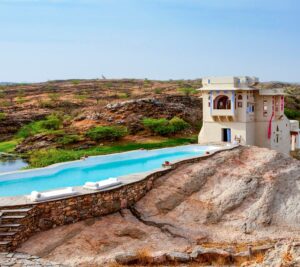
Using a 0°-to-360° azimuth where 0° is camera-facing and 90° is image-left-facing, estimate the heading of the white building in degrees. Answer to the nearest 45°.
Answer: approximately 0°

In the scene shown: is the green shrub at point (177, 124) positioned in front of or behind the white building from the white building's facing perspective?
behind

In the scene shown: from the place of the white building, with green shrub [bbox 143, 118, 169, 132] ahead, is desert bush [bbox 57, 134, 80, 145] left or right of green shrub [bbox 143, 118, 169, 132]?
left

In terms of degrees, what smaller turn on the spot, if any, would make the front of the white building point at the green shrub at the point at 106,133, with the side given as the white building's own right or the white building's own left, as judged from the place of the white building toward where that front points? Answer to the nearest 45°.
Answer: approximately 90° to the white building's own right

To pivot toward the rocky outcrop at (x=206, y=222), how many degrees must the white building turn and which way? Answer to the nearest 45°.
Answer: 0° — it already faces it

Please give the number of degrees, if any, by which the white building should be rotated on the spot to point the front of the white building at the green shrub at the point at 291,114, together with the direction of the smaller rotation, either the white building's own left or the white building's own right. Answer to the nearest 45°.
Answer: approximately 180°

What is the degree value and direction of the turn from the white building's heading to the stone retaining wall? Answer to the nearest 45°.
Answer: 0° — it already faces it

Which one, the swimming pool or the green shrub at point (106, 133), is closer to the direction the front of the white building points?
the swimming pool

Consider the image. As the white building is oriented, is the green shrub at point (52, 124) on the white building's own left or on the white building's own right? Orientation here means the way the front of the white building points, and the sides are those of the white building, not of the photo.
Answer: on the white building's own right

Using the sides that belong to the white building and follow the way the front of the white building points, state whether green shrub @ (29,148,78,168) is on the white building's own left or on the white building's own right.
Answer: on the white building's own right
